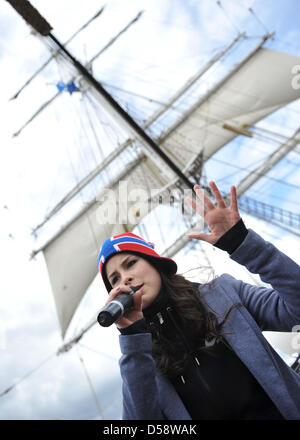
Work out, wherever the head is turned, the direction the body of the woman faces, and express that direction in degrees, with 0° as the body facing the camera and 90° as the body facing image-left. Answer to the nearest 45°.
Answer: approximately 45°
